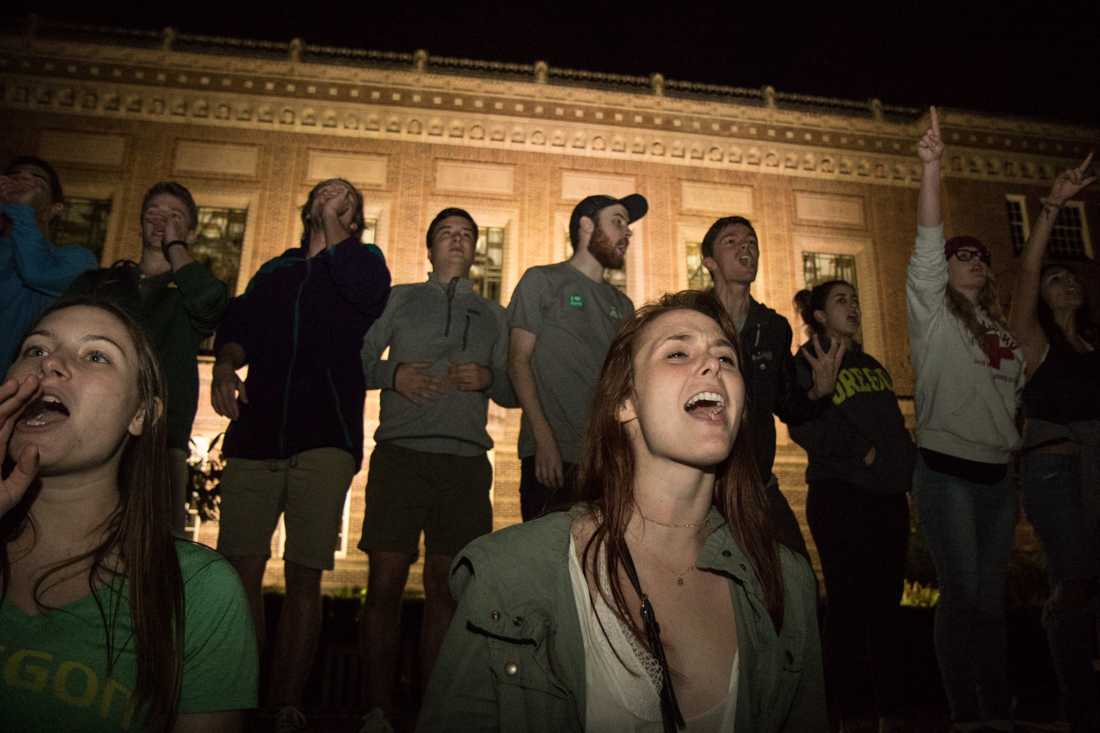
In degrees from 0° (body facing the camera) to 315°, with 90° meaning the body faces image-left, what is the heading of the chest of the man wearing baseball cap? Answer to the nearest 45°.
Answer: approximately 315°

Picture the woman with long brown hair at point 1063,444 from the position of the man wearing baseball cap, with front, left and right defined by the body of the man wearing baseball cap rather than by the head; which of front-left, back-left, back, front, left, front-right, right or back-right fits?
front-left

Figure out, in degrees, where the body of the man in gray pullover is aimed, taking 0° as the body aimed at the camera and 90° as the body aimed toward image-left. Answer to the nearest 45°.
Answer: approximately 0°

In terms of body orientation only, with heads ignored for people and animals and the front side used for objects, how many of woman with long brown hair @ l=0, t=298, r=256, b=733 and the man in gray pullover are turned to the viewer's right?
0

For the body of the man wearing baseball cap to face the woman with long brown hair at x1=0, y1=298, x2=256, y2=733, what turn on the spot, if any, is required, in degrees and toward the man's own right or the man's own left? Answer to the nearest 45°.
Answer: approximately 90° to the man's own right

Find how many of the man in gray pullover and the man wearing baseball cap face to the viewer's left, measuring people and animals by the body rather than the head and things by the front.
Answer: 0

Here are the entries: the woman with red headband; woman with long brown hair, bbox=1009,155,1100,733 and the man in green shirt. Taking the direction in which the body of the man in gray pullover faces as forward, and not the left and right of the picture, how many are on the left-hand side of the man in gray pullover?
2

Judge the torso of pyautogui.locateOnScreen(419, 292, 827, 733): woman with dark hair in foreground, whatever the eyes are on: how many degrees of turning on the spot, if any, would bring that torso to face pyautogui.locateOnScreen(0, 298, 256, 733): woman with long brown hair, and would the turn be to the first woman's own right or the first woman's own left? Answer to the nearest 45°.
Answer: approximately 135° to the first woman's own right

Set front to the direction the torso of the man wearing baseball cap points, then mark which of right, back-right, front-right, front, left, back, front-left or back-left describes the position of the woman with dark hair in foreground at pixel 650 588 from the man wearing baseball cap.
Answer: front-right

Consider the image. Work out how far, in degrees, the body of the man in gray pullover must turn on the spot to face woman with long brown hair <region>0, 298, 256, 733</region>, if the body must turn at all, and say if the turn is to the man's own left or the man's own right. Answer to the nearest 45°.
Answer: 0° — they already face them

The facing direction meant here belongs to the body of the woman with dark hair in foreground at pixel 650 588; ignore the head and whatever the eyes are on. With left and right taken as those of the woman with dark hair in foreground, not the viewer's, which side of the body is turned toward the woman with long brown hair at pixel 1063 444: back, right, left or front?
left
